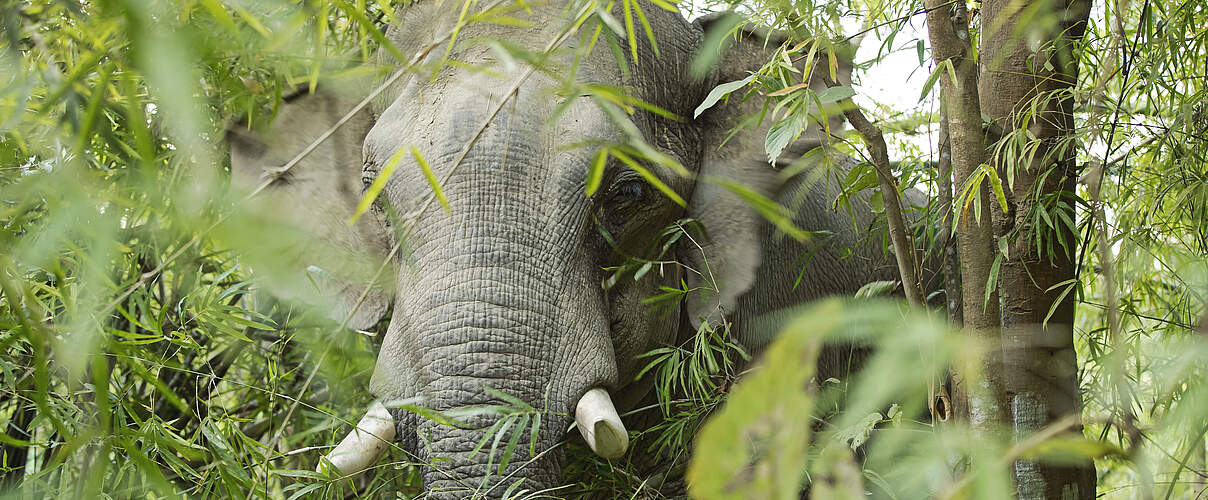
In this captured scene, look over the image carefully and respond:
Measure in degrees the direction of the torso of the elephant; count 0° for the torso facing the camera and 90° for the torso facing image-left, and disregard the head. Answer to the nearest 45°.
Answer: approximately 45°

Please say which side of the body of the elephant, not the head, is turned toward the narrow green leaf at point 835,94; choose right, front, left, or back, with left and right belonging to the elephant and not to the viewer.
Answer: left

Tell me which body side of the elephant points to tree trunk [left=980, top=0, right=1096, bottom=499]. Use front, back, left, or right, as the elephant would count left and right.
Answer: left

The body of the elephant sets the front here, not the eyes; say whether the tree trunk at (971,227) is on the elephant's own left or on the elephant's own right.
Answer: on the elephant's own left
